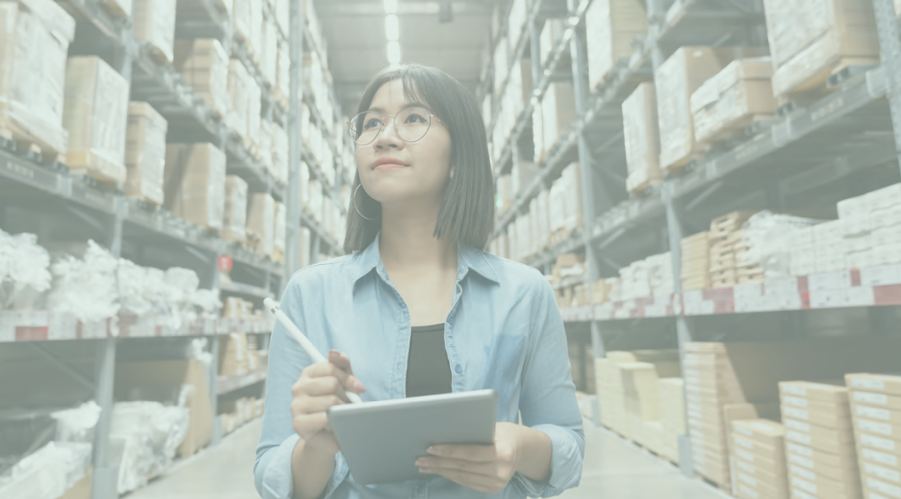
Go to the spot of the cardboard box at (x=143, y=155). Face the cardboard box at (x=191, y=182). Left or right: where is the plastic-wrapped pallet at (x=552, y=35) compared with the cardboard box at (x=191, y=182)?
right

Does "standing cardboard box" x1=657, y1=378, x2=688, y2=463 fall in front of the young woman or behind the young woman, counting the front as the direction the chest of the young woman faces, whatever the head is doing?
behind

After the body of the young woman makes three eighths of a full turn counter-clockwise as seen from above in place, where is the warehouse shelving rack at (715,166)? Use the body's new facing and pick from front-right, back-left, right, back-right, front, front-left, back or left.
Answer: front

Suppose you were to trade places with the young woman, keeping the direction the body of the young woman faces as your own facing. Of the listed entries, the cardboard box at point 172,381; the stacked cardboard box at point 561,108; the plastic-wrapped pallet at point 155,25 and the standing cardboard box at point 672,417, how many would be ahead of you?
0

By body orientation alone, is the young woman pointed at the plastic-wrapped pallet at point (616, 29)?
no

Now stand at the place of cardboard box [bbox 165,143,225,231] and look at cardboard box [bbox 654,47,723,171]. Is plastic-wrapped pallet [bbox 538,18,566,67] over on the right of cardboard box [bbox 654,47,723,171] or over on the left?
left

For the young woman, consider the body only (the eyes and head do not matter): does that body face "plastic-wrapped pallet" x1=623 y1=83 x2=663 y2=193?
no

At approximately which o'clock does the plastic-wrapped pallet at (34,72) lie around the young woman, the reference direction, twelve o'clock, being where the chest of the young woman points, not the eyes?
The plastic-wrapped pallet is roughly at 4 o'clock from the young woman.

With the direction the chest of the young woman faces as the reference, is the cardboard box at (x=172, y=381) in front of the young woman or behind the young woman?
behind

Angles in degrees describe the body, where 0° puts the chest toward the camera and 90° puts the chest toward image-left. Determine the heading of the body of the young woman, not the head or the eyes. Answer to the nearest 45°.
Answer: approximately 0°

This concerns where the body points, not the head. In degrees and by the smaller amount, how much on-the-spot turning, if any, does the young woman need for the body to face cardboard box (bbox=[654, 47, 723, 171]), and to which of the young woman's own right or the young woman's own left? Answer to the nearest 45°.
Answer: approximately 135° to the young woman's own left

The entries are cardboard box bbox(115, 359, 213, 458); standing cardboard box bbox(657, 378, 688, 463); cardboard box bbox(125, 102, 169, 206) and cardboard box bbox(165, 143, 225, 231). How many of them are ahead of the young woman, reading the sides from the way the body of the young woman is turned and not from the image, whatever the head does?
0

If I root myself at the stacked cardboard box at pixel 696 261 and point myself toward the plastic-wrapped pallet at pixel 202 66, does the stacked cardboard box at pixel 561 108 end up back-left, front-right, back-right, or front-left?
front-right

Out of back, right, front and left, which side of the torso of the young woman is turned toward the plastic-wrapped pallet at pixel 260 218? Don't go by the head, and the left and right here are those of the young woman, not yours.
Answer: back

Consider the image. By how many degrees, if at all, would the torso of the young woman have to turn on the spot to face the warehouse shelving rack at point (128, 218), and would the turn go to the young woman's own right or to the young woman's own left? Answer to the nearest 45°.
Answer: approximately 135° to the young woman's own right

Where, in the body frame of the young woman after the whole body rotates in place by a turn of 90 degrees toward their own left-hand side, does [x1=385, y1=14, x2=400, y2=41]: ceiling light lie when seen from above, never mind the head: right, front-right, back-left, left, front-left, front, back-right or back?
left

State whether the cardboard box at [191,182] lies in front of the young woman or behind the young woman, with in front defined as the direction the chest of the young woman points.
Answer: behind

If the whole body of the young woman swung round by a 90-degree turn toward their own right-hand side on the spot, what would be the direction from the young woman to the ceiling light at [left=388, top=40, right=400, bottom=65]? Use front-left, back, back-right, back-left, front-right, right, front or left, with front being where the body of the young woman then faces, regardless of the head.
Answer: right
